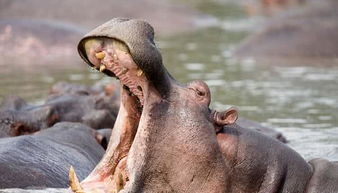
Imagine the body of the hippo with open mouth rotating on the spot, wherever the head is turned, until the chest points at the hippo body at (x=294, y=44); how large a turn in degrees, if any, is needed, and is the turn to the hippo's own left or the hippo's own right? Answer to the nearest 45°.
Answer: approximately 135° to the hippo's own right

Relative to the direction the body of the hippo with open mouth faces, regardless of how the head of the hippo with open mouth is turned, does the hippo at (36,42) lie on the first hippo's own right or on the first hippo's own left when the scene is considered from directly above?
on the first hippo's own right

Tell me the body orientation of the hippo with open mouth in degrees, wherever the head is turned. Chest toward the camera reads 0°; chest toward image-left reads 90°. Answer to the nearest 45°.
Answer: approximately 45°

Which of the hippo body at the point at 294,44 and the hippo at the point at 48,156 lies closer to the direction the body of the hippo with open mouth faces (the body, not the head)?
the hippo
